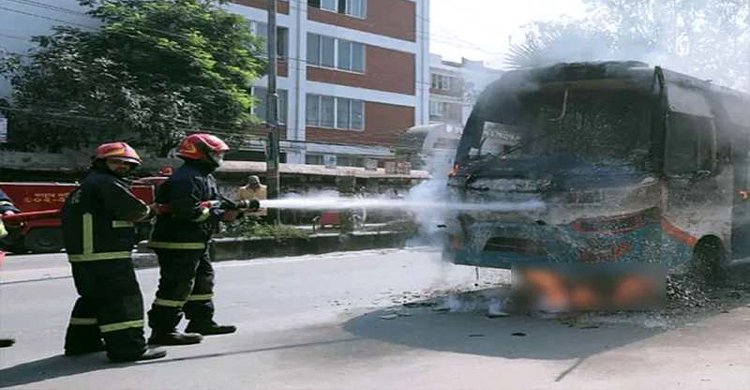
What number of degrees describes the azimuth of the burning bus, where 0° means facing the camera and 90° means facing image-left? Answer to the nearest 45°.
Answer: approximately 45°

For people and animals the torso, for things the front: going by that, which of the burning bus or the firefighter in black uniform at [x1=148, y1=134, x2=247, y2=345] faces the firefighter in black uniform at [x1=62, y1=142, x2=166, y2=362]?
the burning bus

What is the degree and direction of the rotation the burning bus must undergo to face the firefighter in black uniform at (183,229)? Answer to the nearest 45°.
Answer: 0° — it already faces them

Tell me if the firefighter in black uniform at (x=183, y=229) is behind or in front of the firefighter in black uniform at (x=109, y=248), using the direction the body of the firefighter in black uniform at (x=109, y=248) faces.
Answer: in front

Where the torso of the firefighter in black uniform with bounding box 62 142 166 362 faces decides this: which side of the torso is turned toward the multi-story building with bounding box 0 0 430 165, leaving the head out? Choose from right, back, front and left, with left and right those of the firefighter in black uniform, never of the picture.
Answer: left

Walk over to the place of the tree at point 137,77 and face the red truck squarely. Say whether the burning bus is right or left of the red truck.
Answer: left

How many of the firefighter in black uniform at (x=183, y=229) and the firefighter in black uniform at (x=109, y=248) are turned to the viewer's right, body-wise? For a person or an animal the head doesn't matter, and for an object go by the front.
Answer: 2

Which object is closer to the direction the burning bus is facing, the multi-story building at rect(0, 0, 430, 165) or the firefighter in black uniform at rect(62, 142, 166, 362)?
the firefighter in black uniform

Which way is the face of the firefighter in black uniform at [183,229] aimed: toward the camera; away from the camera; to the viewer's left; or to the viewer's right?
to the viewer's right

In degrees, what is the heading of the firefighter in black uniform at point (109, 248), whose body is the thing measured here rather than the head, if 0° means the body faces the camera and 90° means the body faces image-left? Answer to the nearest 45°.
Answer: approximately 270°

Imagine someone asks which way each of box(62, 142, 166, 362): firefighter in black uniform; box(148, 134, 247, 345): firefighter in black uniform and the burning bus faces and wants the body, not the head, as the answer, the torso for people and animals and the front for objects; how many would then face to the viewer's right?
2

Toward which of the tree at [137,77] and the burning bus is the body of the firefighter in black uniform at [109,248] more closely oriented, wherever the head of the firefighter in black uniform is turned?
the burning bus

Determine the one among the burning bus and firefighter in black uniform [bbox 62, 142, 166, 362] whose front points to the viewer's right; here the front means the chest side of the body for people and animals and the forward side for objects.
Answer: the firefighter in black uniform

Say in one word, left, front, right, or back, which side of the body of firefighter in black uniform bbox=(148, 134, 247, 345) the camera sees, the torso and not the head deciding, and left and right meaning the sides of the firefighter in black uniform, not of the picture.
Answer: right
